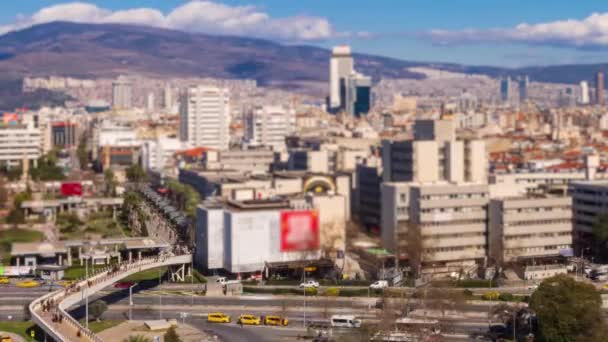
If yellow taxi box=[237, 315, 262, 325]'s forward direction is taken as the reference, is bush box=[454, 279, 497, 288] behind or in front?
in front

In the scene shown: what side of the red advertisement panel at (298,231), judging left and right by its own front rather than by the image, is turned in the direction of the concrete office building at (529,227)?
left

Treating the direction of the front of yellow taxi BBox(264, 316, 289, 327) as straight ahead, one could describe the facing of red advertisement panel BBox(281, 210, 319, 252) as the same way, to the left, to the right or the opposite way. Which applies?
to the right

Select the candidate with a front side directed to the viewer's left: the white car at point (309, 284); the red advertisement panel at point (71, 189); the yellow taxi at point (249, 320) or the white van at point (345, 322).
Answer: the white car

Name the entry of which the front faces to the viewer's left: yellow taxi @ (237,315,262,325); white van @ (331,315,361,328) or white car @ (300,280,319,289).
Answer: the white car

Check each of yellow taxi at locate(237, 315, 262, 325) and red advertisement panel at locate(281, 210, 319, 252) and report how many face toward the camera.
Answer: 1

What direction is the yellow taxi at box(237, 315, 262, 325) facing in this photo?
to the viewer's right

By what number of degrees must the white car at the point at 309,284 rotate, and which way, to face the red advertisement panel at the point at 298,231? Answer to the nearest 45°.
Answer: approximately 90° to its right

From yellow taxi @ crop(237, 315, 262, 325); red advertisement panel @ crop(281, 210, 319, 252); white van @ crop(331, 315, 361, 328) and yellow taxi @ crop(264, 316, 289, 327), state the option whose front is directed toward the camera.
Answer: the red advertisement panel

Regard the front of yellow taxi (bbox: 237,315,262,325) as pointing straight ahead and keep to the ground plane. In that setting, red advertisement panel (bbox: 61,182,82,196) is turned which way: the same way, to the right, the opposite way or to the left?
to the right

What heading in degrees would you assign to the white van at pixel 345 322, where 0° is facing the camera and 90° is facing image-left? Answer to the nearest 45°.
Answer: approximately 270°

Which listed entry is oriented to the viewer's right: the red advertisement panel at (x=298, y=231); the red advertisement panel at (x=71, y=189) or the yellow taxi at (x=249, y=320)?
the yellow taxi

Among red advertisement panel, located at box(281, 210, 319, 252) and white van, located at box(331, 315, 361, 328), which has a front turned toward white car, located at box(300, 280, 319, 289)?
the red advertisement panel

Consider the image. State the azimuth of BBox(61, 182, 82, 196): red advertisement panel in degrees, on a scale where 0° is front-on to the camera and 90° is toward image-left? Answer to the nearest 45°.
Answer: approximately 0°

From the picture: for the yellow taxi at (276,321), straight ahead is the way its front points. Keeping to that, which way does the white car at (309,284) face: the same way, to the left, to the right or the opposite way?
the opposite way

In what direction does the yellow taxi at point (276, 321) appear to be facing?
to the viewer's right

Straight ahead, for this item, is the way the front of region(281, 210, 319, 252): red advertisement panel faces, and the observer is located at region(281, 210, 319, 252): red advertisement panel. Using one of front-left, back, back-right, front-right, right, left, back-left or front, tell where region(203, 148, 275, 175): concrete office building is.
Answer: back
